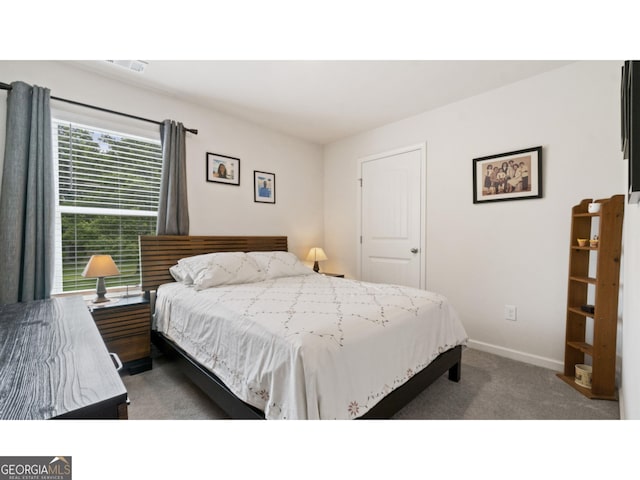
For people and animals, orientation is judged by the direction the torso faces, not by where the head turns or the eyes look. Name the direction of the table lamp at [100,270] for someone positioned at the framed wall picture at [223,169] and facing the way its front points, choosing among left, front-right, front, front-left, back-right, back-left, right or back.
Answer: right

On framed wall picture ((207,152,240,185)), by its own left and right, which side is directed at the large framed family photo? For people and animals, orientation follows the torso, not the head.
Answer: front

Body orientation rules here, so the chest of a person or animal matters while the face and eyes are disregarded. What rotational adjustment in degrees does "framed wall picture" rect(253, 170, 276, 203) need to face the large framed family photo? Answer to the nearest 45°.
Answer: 0° — it already faces it

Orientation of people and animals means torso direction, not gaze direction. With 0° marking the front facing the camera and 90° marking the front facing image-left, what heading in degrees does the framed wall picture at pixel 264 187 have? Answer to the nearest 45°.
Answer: approximately 315°

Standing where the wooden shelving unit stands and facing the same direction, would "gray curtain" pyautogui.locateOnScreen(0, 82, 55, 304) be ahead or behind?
ahead

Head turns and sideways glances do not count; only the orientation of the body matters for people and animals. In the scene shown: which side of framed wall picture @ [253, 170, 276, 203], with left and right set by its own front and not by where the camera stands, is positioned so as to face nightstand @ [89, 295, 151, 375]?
right

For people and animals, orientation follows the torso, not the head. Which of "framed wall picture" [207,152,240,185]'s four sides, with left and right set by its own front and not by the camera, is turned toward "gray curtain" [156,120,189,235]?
right

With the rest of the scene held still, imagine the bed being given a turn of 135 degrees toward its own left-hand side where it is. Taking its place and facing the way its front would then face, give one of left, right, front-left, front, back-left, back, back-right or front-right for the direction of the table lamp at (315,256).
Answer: front

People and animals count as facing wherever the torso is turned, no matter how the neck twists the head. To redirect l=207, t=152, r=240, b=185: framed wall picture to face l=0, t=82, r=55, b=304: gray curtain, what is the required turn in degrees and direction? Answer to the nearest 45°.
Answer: approximately 90° to its right

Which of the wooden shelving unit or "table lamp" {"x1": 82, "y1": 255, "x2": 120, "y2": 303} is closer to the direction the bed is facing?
the wooden shelving unit

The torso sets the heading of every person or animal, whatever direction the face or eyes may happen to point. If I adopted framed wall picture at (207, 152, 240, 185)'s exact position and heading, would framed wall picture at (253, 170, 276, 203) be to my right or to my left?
on my left

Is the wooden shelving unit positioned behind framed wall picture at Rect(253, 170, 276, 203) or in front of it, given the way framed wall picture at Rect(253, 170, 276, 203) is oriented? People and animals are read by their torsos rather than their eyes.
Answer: in front

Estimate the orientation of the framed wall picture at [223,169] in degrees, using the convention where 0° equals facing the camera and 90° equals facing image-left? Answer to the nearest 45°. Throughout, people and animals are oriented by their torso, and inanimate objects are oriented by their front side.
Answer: approximately 315°
